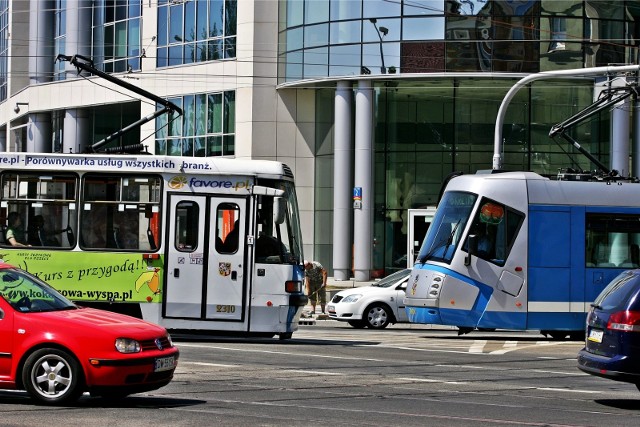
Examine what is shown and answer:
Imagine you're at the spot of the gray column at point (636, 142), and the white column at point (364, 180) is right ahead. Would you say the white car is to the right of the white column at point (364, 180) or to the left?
left

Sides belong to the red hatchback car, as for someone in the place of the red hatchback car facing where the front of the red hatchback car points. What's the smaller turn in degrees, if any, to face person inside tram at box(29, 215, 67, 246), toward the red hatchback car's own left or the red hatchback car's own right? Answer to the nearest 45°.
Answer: approximately 135° to the red hatchback car's own left

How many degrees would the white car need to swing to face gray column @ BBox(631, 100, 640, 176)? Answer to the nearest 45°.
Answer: approximately 180°

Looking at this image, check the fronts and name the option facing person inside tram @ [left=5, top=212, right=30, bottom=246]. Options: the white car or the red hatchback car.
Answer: the white car

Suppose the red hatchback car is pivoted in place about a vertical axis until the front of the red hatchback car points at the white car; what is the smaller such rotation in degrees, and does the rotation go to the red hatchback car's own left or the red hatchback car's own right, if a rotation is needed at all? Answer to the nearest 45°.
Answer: approximately 90° to the red hatchback car's own left

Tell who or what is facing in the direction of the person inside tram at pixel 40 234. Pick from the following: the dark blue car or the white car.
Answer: the white car

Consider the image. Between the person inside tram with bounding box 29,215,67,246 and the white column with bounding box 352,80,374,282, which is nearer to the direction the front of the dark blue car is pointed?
the white column

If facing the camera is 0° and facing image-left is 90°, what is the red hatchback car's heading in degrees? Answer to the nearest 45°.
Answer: approximately 315°

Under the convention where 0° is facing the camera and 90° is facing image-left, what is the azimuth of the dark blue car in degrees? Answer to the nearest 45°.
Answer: approximately 225°

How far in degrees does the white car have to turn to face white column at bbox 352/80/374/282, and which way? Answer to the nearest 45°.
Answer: approximately 135° to its right

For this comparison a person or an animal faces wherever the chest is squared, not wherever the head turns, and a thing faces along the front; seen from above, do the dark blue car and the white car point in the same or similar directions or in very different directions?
very different directions

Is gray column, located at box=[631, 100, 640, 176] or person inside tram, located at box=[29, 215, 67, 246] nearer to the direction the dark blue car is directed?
the gray column

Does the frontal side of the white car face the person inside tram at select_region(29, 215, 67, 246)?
yes

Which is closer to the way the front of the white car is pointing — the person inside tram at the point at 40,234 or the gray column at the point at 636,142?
the person inside tram
